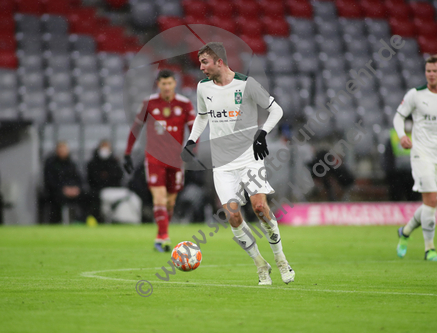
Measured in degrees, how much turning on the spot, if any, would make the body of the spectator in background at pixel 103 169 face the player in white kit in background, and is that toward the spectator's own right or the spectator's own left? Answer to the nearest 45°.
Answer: approximately 45° to the spectator's own left

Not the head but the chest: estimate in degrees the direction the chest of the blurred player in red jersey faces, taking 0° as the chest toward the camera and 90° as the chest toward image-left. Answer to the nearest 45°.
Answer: approximately 0°

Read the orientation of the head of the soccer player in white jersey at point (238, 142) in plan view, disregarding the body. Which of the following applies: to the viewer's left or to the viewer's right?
to the viewer's left

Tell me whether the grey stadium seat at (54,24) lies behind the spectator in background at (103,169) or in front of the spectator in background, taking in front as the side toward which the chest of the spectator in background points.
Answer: behind

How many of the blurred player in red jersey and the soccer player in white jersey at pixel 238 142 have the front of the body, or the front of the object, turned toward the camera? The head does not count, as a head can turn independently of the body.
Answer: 2

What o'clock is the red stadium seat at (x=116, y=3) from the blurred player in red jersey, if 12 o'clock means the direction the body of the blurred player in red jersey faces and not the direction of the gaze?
The red stadium seat is roughly at 6 o'clock from the blurred player in red jersey.

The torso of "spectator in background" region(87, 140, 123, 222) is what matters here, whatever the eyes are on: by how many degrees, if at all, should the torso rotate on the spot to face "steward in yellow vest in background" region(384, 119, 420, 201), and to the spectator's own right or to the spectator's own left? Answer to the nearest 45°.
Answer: approximately 90° to the spectator's own left

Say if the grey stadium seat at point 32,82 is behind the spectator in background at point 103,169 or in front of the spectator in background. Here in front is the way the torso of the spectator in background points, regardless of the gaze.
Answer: behind

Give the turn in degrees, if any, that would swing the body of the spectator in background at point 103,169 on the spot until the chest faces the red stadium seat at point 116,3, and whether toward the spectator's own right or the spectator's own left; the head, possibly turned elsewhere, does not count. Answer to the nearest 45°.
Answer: approximately 180°
